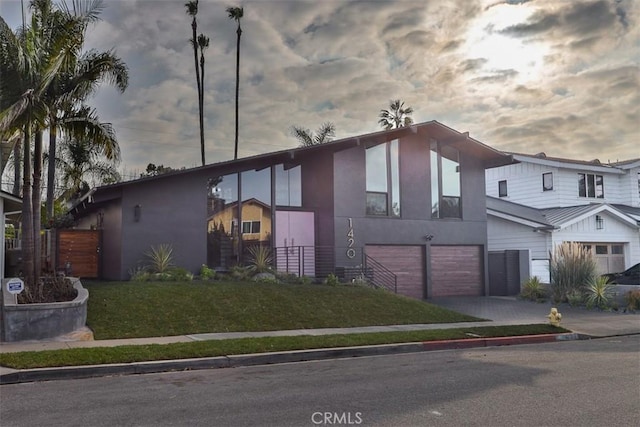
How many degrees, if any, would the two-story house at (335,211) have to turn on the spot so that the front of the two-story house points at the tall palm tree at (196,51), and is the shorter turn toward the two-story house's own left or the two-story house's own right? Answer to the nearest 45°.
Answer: approximately 135° to the two-story house's own right

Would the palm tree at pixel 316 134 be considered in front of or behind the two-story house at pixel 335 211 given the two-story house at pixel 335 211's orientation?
behind

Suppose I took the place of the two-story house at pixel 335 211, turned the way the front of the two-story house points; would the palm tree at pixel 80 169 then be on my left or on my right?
on my right

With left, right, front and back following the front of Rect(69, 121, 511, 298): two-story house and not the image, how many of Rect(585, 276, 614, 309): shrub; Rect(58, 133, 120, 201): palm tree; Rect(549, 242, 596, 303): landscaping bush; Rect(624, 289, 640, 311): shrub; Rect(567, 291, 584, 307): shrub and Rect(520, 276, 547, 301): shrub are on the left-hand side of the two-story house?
5

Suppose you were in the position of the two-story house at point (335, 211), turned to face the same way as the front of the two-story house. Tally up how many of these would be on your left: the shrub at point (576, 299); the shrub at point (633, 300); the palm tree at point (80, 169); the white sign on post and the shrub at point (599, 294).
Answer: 3

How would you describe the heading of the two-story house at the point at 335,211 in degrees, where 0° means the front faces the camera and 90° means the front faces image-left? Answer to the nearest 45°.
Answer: approximately 0°

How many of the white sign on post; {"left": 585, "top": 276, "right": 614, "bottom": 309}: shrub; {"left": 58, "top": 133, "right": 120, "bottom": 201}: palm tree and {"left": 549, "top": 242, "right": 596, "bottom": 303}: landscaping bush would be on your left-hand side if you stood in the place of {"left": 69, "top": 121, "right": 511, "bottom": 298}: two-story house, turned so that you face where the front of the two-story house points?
2

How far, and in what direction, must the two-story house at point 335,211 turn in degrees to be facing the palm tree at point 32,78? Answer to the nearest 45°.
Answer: approximately 45° to its right

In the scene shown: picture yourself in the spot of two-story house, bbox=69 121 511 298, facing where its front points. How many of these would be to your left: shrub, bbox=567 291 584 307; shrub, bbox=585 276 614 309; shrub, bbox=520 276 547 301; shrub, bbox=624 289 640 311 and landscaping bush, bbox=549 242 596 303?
5

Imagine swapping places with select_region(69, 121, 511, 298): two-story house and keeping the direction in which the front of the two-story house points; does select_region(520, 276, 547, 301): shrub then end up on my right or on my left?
on my left

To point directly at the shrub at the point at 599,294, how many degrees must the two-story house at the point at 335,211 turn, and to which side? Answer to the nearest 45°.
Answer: approximately 90° to its left

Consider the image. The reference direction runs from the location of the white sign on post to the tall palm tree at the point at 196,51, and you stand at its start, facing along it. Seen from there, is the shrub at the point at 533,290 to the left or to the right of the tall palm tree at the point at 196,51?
right

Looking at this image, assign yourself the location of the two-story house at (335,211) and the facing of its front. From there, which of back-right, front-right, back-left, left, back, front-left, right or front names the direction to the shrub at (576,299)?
left

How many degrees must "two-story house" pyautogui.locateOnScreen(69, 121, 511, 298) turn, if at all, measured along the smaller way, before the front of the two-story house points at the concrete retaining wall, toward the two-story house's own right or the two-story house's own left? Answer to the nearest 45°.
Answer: approximately 45° to the two-story house's own right
